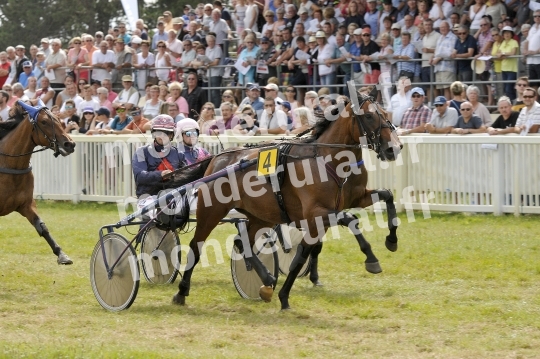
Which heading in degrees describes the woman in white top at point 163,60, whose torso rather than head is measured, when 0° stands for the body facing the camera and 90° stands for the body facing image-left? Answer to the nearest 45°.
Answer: approximately 45°

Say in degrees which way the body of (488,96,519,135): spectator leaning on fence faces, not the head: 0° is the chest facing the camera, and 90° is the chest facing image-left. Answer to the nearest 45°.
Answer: approximately 45°

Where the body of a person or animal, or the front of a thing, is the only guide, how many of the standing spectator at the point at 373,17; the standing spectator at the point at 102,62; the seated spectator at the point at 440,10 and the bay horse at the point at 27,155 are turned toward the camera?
3

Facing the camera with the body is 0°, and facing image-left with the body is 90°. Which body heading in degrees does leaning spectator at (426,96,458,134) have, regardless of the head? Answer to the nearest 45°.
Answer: approximately 45°

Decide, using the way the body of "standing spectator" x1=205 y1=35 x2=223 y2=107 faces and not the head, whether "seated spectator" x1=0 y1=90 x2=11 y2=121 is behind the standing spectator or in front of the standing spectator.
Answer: in front

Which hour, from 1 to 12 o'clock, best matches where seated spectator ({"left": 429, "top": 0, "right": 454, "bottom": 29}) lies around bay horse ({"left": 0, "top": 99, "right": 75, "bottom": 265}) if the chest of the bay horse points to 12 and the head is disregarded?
The seated spectator is roughly at 11 o'clock from the bay horse.
